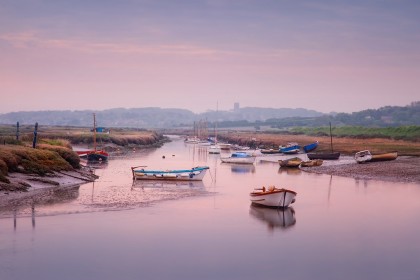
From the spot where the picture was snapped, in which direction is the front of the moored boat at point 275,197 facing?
facing the viewer and to the right of the viewer
